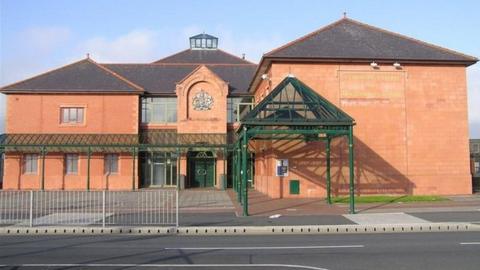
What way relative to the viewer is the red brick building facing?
toward the camera

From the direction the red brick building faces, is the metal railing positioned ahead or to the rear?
ahead
